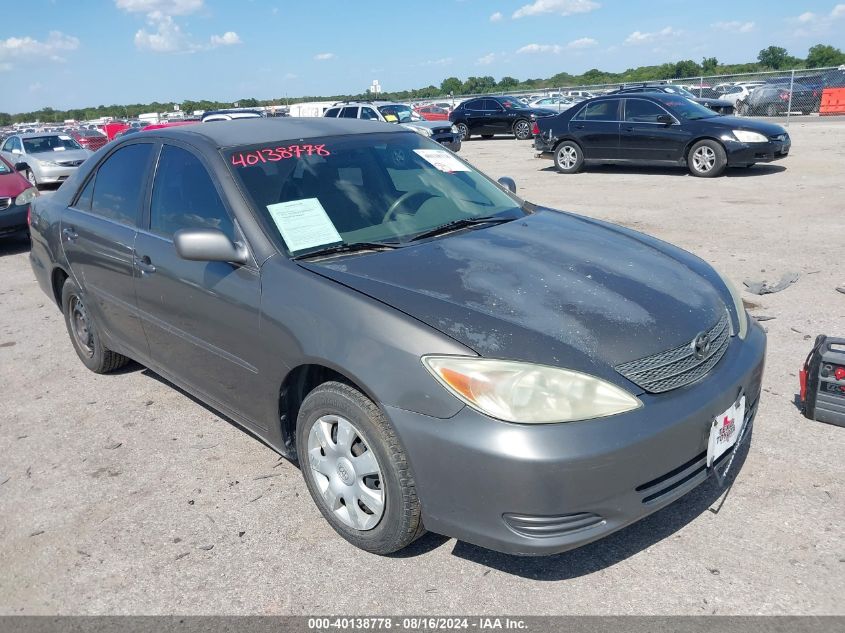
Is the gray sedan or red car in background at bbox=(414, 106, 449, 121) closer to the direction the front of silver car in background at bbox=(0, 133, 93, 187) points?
the gray sedan

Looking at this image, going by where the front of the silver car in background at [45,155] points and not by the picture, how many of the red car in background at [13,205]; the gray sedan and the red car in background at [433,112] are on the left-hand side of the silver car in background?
1

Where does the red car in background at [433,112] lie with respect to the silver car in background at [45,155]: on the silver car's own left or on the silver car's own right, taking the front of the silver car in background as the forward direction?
on the silver car's own left

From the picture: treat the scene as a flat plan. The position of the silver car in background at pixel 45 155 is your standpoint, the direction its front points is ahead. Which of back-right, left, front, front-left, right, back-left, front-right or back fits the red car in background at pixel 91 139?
back-left

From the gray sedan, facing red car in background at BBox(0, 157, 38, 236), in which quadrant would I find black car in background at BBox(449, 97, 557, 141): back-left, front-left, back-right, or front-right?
front-right

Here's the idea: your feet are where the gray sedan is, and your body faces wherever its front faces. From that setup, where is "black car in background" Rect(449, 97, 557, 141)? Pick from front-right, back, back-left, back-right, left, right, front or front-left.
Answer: back-left

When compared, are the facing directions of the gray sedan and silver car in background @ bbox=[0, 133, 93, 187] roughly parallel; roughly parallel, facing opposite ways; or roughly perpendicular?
roughly parallel

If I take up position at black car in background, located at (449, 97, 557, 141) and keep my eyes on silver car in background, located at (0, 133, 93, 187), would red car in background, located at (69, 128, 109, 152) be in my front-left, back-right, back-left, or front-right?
front-right

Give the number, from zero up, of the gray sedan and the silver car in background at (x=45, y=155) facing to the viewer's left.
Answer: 0

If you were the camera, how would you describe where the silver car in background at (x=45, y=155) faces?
facing the viewer and to the right of the viewer

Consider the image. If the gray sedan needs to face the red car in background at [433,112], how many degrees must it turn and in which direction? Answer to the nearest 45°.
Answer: approximately 135° to its left

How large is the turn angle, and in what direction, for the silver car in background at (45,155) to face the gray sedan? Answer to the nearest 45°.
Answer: approximately 45° to its right

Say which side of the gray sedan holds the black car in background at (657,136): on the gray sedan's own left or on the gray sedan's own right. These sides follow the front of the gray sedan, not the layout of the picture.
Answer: on the gray sedan's own left

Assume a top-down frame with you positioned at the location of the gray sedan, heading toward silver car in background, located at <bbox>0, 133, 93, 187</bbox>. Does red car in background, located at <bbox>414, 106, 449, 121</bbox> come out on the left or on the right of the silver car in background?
right

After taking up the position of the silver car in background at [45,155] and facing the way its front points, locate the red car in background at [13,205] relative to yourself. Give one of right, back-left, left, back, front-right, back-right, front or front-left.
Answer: front-right
